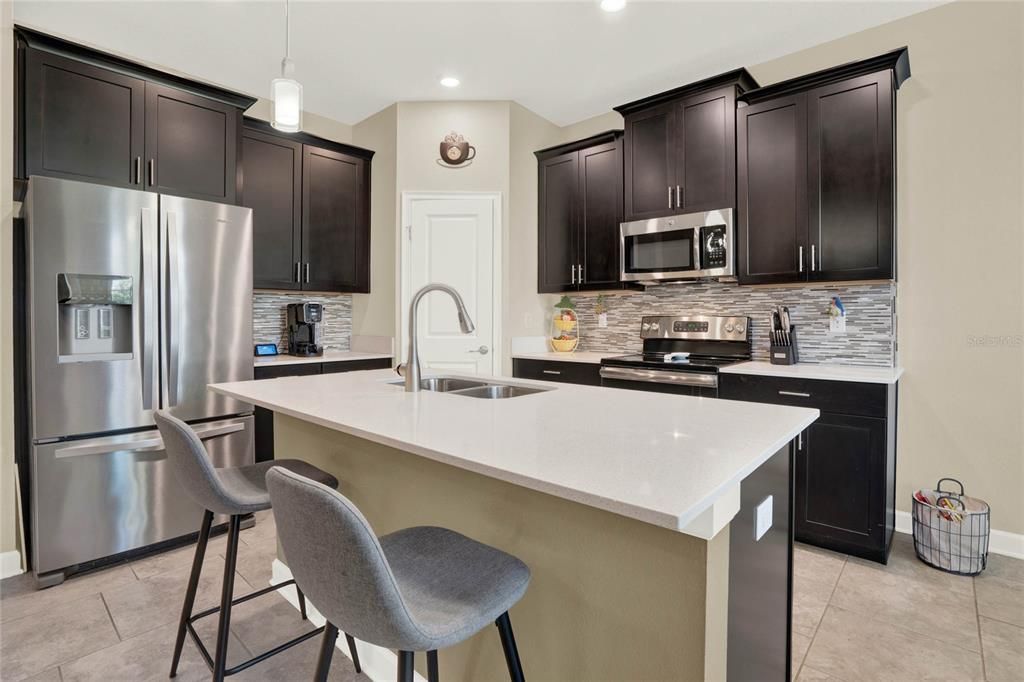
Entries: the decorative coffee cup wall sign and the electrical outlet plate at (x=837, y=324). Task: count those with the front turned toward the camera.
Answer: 2

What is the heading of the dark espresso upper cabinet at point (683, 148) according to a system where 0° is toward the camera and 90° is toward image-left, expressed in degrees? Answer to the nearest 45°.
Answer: approximately 45°

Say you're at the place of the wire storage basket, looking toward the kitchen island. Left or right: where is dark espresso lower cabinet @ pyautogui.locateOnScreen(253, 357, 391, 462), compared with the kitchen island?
right

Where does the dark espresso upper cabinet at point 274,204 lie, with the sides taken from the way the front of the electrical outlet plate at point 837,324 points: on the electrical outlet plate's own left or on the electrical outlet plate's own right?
on the electrical outlet plate's own right

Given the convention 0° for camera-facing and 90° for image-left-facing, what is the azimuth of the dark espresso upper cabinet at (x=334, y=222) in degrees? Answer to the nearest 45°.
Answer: approximately 315°
